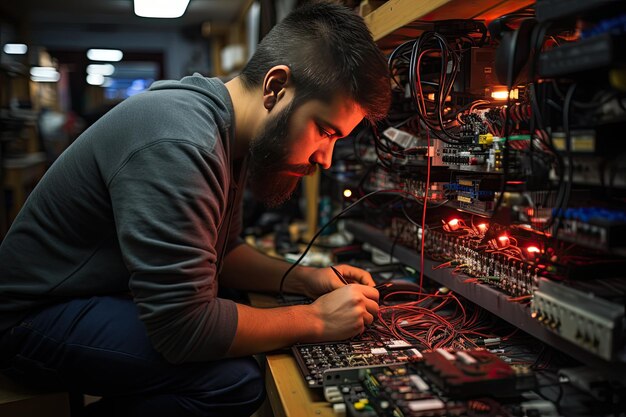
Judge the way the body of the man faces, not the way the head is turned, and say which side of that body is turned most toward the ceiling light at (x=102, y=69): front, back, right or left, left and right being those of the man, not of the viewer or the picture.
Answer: left

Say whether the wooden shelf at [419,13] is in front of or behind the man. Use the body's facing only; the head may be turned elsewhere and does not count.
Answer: in front

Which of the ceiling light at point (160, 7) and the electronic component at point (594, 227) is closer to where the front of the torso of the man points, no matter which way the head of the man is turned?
the electronic component

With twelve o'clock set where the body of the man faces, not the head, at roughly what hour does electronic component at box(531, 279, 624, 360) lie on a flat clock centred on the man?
The electronic component is roughly at 1 o'clock from the man.

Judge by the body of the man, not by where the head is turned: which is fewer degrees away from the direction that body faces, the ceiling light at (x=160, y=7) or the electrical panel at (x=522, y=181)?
the electrical panel

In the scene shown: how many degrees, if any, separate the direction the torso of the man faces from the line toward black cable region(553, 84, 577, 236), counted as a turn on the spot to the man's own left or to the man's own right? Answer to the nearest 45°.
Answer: approximately 45° to the man's own right

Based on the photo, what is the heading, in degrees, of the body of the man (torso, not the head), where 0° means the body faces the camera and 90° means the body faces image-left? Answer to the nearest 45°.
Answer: approximately 270°

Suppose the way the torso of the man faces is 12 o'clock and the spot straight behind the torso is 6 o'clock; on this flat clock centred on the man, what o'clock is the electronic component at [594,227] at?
The electronic component is roughly at 1 o'clock from the man.

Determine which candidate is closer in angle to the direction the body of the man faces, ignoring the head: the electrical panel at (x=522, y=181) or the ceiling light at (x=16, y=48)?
the electrical panel

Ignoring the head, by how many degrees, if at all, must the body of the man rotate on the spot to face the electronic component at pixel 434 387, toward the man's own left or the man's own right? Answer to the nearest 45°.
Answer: approximately 45° to the man's own right

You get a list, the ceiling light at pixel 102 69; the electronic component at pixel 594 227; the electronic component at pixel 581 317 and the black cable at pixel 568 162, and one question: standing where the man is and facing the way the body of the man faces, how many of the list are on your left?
1

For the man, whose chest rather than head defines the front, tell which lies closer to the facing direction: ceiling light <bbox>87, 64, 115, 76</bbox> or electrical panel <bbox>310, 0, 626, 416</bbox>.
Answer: the electrical panel

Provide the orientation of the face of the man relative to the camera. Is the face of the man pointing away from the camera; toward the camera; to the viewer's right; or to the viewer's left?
to the viewer's right

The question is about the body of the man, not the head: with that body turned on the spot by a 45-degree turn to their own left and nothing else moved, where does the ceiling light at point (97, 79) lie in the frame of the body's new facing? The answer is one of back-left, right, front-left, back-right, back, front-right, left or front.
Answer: front-left

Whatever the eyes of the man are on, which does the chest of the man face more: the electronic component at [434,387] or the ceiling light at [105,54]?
the electronic component
